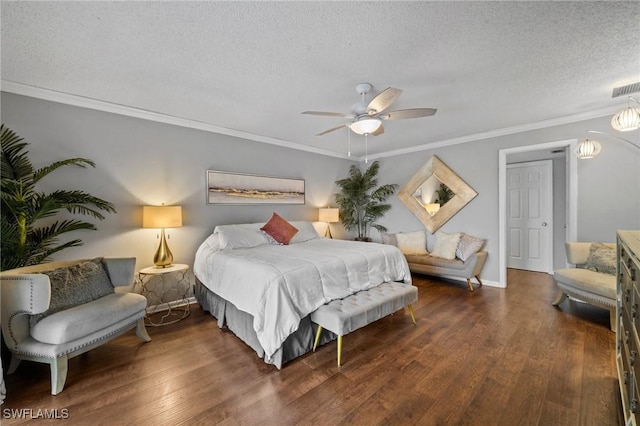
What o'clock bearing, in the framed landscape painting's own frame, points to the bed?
The bed is roughly at 1 o'clock from the framed landscape painting.

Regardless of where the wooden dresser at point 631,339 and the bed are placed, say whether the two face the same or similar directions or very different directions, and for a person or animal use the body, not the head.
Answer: very different directions

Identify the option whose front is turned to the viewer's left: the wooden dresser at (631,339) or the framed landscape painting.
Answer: the wooden dresser

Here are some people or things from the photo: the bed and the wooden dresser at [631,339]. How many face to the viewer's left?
1

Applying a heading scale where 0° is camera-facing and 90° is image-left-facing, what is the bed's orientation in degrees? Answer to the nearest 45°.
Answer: approximately 315°

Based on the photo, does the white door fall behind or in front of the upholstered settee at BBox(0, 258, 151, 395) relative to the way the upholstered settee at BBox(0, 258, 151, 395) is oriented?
in front

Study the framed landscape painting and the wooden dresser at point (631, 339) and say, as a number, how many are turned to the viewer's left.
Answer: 1

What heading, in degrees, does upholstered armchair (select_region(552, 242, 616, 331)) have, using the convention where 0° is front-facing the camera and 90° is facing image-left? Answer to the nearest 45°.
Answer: approximately 45°

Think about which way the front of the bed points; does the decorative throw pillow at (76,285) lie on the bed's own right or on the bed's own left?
on the bed's own right

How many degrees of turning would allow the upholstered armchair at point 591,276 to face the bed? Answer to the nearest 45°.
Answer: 0° — it already faces it

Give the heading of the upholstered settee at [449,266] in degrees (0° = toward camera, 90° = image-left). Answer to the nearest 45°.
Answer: approximately 45°
